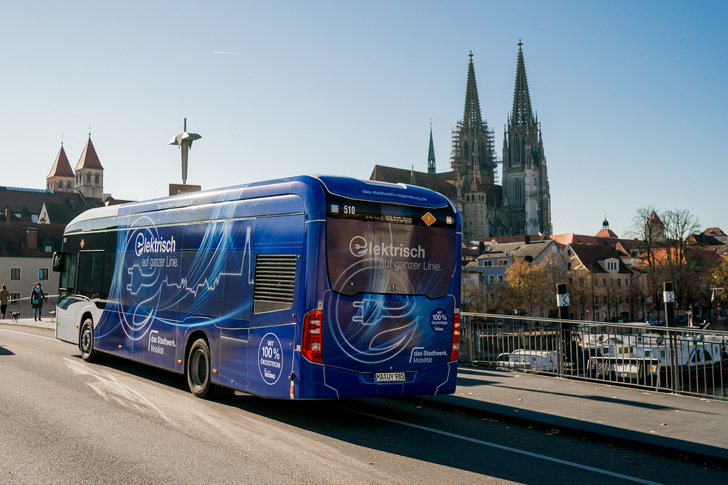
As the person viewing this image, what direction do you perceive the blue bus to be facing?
facing away from the viewer and to the left of the viewer

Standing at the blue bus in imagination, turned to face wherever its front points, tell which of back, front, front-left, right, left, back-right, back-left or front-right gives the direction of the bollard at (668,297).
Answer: right
